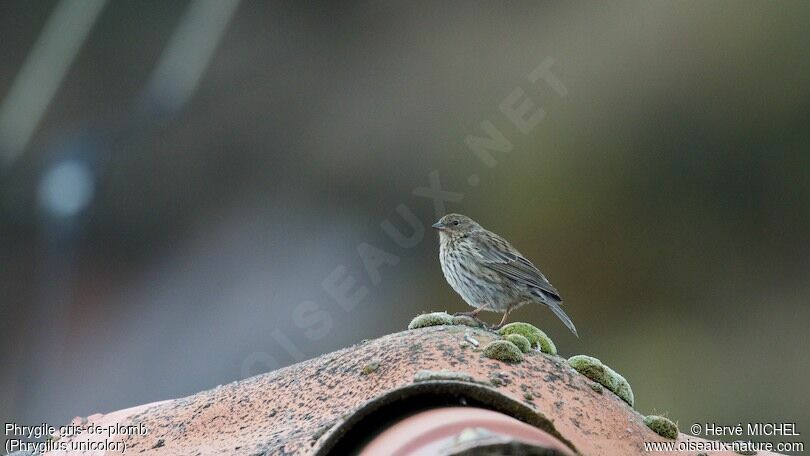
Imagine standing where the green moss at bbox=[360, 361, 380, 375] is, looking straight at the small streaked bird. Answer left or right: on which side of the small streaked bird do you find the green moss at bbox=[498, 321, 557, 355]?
right

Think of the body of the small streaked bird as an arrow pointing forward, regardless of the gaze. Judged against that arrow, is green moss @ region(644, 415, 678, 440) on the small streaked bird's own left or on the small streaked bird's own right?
on the small streaked bird's own left

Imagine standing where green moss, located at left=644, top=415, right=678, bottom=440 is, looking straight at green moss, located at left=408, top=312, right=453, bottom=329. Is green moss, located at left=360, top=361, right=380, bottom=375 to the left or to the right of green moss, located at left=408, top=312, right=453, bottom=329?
left

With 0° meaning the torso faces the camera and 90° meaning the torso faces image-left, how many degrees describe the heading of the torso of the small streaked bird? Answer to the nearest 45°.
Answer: approximately 90°

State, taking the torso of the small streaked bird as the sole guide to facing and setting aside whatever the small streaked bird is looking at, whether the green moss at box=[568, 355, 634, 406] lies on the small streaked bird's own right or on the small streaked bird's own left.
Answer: on the small streaked bird's own left

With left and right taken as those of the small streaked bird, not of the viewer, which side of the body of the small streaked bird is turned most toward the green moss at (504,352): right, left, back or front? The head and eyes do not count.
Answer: left
